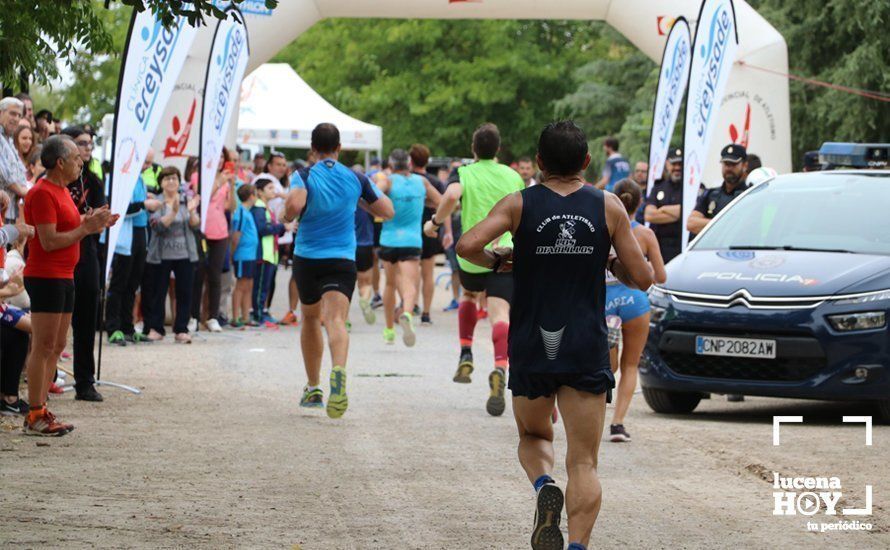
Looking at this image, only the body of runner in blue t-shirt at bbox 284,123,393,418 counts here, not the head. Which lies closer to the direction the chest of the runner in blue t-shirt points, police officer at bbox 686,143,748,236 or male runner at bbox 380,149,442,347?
the male runner

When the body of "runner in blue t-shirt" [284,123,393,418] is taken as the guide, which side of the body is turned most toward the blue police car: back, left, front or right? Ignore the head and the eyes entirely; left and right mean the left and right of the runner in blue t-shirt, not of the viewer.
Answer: right

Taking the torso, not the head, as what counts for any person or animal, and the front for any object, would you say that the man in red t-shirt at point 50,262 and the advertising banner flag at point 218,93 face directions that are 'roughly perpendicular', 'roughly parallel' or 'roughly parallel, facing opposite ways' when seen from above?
roughly perpendicular

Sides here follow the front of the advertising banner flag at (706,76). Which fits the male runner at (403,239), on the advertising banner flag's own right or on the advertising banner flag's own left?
on the advertising banner flag's own right

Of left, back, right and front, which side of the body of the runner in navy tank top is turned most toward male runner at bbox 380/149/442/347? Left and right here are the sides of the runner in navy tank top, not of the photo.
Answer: front

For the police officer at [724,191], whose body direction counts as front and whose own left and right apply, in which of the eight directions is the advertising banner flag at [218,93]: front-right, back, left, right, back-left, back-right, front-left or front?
front-right

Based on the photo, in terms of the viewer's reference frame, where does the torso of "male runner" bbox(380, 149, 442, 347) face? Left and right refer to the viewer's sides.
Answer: facing away from the viewer

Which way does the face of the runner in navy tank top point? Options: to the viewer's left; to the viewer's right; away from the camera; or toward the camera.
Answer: away from the camera

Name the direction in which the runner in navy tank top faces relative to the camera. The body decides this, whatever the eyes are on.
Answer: away from the camera

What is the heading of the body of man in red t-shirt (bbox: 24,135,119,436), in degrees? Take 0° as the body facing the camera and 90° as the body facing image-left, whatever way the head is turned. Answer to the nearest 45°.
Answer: approximately 270°

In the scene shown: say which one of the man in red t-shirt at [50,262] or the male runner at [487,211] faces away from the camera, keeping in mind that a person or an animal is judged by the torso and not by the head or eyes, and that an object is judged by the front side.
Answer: the male runner

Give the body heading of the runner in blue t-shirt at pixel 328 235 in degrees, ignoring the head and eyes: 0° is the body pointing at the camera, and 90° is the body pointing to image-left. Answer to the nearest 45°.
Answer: approximately 180°

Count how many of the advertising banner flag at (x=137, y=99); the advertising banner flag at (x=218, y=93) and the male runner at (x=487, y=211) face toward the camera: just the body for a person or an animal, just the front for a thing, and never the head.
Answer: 2

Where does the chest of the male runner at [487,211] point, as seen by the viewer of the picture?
away from the camera

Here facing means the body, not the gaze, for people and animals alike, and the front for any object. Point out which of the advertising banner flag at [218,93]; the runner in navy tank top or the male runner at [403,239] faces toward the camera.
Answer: the advertising banner flag
